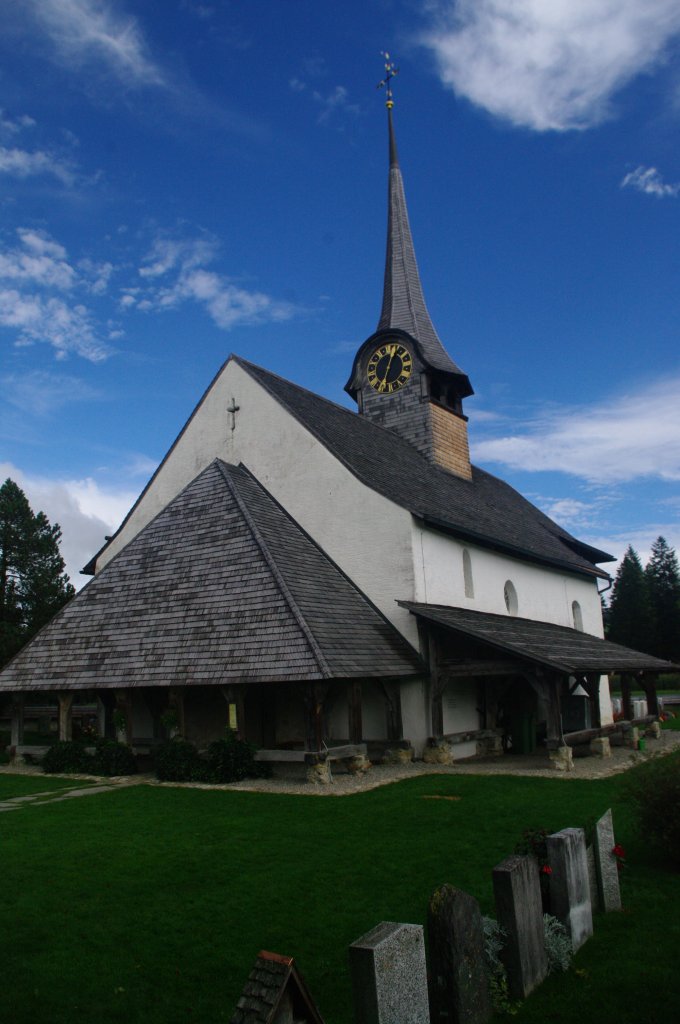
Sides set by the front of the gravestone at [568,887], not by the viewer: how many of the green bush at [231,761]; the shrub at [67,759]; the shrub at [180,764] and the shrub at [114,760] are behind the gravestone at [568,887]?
4

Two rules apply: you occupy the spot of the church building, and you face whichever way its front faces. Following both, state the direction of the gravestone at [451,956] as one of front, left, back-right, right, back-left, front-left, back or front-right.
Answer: front-left

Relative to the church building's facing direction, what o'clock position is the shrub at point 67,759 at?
The shrub is roughly at 1 o'clock from the church building.

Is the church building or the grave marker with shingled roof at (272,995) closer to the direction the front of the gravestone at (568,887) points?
the grave marker with shingled roof

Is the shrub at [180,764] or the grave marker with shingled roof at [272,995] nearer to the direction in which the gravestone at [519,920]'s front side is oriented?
the grave marker with shingled roof

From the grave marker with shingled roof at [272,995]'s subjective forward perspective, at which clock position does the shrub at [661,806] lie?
The shrub is roughly at 9 o'clock from the grave marker with shingled roof.

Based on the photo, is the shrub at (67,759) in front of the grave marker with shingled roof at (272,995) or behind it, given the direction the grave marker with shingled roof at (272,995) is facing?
behind

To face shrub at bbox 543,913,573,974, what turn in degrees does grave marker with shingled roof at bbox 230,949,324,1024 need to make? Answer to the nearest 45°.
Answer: approximately 90° to its left
